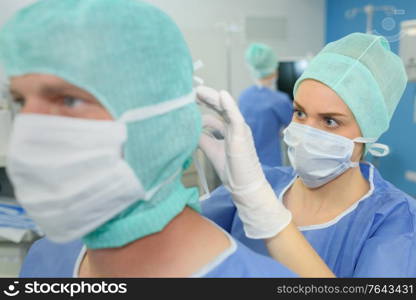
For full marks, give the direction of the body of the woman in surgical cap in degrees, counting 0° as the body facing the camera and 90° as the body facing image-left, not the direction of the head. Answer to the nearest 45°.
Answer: approximately 45°

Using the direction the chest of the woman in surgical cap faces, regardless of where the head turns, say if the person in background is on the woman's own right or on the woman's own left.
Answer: on the woman's own right

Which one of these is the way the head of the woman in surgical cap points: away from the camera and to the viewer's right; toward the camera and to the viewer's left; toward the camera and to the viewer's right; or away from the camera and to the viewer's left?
toward the camera and to the viewer's left
